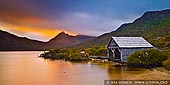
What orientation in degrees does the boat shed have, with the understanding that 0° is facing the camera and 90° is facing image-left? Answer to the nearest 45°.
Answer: approximately 45°
